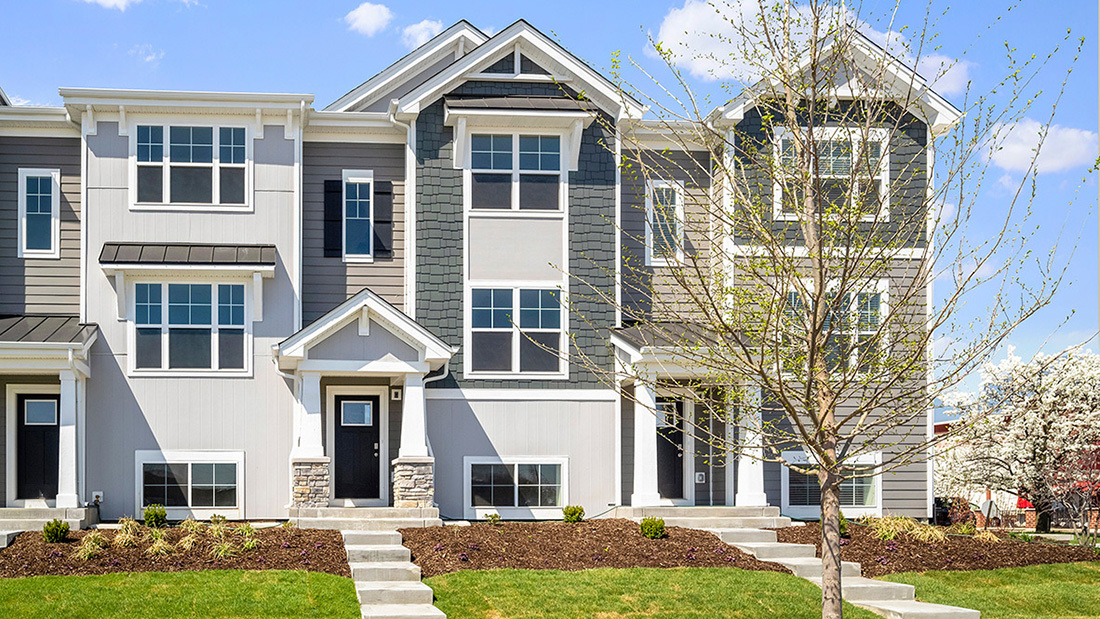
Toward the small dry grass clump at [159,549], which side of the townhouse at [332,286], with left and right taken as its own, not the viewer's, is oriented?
front

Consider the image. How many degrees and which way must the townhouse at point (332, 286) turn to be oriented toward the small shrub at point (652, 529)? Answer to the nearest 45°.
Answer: approximately 45° to its left

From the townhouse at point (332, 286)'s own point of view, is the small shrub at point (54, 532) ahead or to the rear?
ahead

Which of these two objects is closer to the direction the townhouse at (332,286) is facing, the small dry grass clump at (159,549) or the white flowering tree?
the small dry grass clump

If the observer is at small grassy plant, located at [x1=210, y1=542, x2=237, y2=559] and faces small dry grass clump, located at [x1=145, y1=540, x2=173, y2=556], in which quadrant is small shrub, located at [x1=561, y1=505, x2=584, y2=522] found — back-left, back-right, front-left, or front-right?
back-right

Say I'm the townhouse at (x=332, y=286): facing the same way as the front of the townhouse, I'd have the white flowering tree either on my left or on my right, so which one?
on my left

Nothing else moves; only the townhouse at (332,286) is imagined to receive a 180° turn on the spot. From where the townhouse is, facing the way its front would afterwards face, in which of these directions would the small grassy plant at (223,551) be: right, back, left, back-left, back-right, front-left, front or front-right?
back

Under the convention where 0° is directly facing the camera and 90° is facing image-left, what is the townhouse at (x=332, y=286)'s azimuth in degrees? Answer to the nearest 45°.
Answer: approximately 0°
